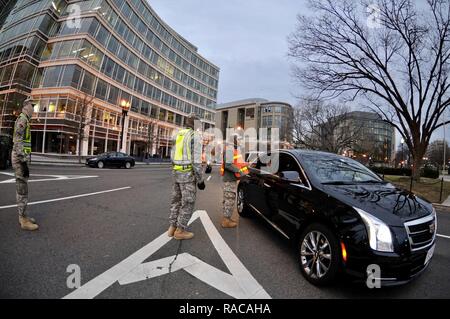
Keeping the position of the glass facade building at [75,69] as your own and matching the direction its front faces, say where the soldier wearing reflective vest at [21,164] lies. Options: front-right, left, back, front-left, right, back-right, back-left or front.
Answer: front-right

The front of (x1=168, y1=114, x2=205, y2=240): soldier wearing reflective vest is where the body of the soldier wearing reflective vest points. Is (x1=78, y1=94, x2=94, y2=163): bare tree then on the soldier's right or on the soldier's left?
on the soldier's left

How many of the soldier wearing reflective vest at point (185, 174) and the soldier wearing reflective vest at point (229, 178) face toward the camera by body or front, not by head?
0

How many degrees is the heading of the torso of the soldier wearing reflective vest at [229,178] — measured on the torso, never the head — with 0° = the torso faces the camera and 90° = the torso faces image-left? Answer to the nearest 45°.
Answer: approximately 270°

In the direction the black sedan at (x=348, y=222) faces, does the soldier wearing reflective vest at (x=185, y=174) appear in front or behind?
behind

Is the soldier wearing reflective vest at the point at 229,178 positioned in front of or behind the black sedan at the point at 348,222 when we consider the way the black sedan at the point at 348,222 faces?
behind

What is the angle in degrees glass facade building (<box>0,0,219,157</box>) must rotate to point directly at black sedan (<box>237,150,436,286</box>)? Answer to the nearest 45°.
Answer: approximately 45° to its right

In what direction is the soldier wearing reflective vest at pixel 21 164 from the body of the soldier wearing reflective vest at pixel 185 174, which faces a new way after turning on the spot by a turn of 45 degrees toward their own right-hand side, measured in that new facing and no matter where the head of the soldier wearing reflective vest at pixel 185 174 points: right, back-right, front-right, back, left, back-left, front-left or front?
back

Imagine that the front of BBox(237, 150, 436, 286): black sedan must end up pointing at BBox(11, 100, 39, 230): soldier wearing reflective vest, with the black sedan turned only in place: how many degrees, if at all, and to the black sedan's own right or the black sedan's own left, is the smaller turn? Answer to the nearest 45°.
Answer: approximately 135° to the black sedan's own right

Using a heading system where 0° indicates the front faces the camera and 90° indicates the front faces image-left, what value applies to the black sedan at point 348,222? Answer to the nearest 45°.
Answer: approximately 315°

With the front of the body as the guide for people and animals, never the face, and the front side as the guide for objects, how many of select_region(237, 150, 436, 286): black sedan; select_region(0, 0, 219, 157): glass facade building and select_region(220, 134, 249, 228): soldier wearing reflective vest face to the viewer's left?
0

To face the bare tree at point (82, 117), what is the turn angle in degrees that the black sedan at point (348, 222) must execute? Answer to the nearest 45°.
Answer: approximately 180°

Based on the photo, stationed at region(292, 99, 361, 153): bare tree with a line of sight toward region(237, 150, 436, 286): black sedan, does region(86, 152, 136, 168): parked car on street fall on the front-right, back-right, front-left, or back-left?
front-right
